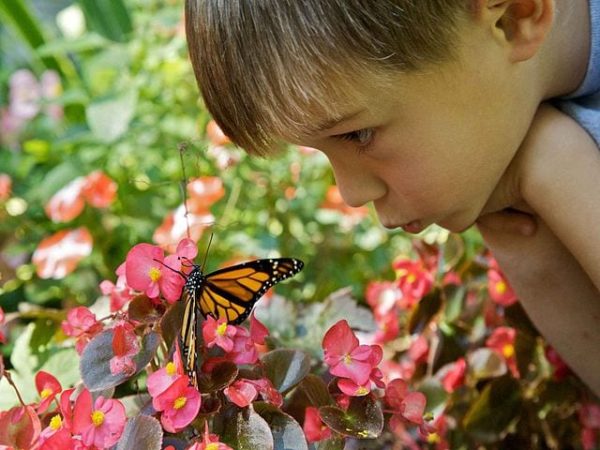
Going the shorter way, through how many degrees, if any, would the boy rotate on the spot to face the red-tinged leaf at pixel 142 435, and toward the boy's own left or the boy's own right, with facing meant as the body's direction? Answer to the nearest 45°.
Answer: approximately 45° to the boy's own left

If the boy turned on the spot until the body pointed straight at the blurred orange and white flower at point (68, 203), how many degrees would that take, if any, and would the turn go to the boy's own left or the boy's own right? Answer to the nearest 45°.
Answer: approximately 45° to the boy's own right

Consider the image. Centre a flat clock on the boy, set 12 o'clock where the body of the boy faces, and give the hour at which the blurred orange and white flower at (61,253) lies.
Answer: The blurred orange and white flower is roughly at 1 o'clock from the boy.

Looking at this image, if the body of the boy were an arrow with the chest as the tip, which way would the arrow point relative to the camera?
to the viewer's left

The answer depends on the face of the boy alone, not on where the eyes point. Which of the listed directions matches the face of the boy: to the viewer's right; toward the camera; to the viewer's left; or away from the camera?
to the viewer's left

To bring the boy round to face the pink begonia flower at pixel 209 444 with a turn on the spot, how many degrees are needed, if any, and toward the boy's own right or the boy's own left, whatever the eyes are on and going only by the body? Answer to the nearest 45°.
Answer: approximately 45° to the boy's own left

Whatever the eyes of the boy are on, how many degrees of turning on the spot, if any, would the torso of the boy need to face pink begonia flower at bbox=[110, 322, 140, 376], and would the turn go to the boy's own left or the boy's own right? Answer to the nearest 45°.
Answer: approximately 45° to the boy's own left

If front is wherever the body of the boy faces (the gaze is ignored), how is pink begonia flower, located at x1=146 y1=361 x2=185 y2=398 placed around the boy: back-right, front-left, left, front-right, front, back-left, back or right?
front-left
